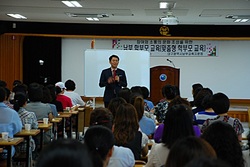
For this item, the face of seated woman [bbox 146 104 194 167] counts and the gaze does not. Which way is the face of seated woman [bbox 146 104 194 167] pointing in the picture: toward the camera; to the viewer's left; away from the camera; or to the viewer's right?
away from the camera

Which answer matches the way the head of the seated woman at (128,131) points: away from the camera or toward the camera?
away from the camera

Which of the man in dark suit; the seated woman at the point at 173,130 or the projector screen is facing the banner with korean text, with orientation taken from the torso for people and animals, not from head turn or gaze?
the seated woman

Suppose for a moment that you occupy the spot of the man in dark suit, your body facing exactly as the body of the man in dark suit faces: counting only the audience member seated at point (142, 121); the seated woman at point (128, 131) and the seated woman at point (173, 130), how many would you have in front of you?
3

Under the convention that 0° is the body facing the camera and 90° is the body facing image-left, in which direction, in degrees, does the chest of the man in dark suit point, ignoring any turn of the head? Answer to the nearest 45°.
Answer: approximately 0°

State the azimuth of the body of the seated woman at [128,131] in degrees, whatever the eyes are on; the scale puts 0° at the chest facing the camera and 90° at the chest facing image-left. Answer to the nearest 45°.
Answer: approximately 180°

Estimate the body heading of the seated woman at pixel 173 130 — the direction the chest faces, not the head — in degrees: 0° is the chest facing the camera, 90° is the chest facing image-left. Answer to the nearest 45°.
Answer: approximately 180°

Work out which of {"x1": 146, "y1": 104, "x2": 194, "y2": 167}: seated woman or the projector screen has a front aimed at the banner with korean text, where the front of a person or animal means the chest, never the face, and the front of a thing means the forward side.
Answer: the seated woman

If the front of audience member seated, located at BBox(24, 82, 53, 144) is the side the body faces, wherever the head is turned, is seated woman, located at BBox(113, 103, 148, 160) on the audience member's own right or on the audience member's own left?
on the audience member's own right

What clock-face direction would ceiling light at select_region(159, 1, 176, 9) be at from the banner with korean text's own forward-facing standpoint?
The ceiling light is roughly at 12 o'clock from the banner with korean text.

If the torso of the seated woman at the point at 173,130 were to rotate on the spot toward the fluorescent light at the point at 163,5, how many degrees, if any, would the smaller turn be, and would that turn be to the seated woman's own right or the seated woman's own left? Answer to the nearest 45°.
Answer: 0° — they already face it

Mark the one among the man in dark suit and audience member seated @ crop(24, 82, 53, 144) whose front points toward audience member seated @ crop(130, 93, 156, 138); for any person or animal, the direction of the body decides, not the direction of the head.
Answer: the man in dark suit

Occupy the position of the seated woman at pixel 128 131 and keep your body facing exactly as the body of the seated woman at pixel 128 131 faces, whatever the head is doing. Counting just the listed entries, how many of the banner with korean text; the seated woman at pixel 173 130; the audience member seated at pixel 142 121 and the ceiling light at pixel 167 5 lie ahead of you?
3

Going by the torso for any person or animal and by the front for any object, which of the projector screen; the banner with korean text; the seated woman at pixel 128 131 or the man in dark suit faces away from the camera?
the seated woman

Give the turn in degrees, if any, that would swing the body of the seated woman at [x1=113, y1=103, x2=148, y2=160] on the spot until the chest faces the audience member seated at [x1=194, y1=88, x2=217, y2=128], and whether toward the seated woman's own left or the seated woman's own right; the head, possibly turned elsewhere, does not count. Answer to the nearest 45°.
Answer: approximately 45° to the seated woman's own right

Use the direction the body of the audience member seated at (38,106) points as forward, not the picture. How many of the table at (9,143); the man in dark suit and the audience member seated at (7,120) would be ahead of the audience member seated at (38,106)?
1
